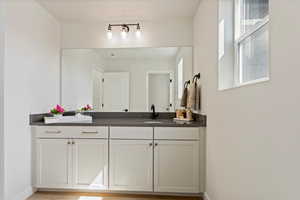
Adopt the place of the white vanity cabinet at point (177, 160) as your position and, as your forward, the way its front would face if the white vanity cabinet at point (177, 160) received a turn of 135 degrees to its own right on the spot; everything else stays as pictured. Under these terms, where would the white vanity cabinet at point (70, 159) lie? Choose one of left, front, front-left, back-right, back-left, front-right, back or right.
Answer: front-left

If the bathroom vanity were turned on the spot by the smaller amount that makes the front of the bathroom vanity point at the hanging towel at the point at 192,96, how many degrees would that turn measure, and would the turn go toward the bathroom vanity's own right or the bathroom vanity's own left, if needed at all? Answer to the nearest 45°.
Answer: approximately 90° to the bathroom vanity's own left

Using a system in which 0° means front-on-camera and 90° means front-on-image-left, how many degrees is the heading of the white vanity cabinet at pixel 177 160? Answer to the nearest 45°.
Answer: approximately 0°

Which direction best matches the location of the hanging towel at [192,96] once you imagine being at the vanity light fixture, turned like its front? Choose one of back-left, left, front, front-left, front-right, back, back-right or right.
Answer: front-left

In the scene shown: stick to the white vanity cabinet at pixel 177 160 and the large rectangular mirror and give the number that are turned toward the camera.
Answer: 2

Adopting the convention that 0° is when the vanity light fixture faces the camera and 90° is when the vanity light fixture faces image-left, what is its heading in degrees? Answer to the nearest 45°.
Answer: approximately 0°
